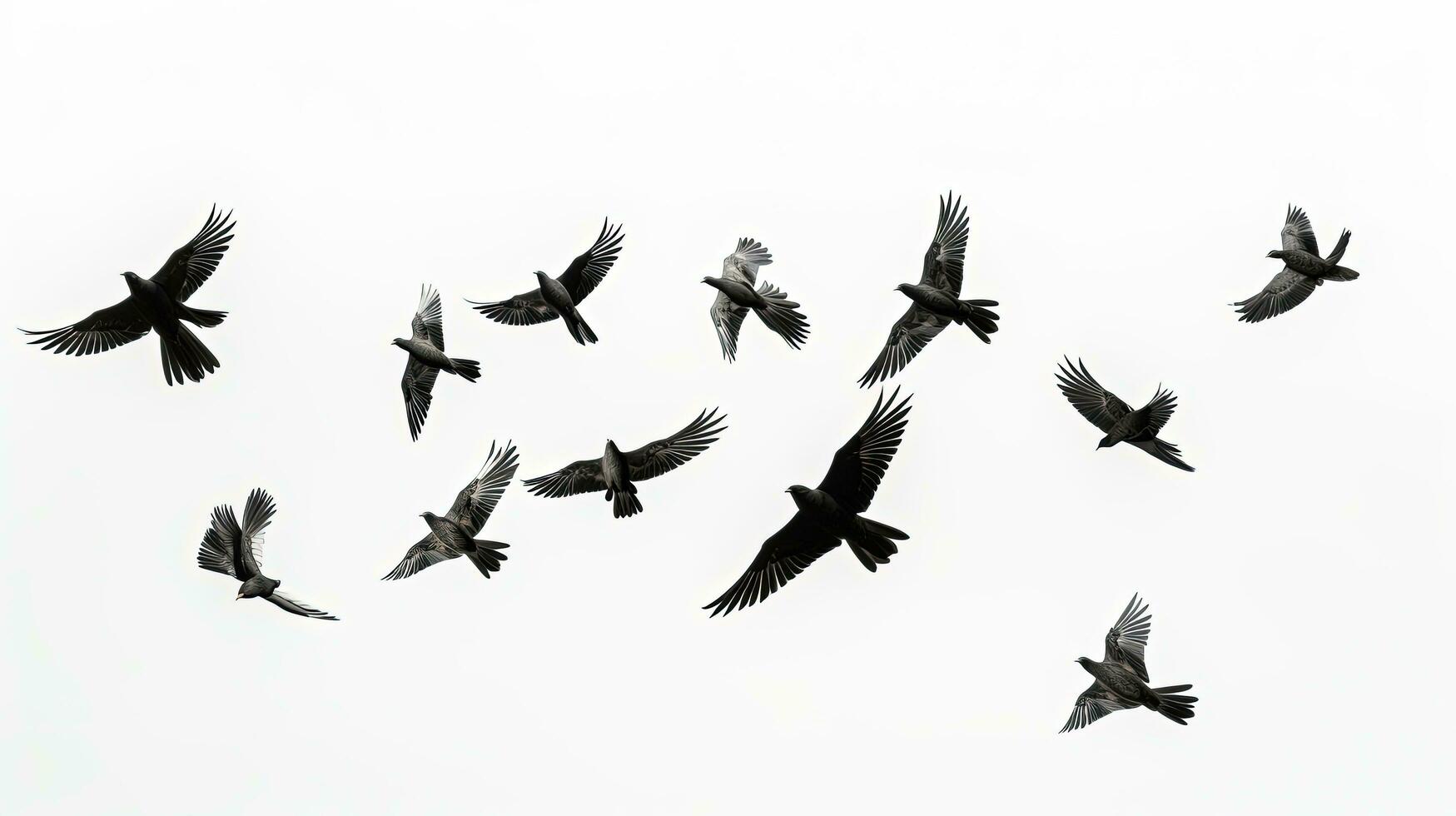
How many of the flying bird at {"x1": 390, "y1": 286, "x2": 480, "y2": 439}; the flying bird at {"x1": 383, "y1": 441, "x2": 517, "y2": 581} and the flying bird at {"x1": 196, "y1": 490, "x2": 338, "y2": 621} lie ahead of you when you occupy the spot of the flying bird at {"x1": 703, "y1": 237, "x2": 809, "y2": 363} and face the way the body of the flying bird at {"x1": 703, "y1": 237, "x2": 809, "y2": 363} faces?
3

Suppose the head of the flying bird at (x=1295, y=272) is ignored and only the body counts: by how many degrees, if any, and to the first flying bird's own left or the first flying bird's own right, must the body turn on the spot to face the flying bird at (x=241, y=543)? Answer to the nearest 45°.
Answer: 0° — it already faces it

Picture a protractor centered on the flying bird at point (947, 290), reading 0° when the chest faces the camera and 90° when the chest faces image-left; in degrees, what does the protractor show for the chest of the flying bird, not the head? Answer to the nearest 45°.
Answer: approximately 90°

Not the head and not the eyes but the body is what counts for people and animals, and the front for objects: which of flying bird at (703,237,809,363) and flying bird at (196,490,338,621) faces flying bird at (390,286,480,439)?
flying bird at (703,237,809,363)

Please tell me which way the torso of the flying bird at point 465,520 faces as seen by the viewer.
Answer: to the viewer's left

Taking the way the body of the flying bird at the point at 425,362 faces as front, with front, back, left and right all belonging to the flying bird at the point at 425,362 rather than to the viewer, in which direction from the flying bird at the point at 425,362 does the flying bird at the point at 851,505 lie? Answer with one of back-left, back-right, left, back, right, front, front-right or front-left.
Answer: back-left

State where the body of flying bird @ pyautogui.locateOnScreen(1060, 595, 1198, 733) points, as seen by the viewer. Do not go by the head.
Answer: to the viewer's left

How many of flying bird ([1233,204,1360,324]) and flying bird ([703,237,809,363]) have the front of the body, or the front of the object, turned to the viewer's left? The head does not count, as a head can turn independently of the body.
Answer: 2

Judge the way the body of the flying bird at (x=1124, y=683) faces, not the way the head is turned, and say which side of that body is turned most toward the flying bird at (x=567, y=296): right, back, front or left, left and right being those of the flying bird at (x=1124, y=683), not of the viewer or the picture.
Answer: front

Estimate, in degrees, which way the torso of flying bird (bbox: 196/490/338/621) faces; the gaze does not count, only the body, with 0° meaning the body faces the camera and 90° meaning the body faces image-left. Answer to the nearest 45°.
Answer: approximately 45°

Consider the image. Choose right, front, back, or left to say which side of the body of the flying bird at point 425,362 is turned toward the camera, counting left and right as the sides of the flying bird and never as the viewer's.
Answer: left

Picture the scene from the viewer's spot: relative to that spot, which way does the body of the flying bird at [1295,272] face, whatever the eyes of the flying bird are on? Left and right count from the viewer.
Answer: facing to the left of the viewer

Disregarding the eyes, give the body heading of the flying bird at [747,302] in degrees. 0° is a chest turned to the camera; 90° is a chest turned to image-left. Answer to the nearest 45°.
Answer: approximately 90°

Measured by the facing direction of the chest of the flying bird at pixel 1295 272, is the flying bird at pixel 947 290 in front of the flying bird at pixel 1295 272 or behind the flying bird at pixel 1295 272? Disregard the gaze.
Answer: in front

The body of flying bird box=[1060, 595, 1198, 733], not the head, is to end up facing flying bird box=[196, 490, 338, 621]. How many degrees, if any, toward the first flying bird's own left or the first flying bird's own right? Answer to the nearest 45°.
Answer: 0° — it already faces it

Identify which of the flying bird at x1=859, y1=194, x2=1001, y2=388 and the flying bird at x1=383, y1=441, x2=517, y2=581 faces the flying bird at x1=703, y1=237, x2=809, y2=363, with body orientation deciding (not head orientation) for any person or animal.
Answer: the flying bird at x1=859, y1=194, x2=1001, y2=388
